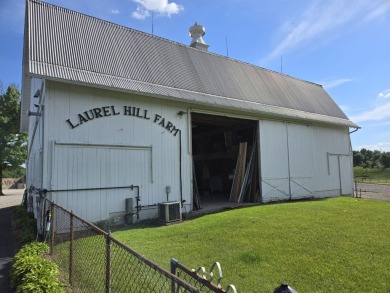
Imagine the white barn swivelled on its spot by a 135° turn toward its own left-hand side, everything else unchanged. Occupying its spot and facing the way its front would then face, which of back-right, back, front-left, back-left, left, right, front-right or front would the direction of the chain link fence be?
back

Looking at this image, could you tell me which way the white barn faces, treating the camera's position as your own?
facing the viewer and to the right of the viewer

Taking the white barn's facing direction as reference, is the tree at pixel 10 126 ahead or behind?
behind
